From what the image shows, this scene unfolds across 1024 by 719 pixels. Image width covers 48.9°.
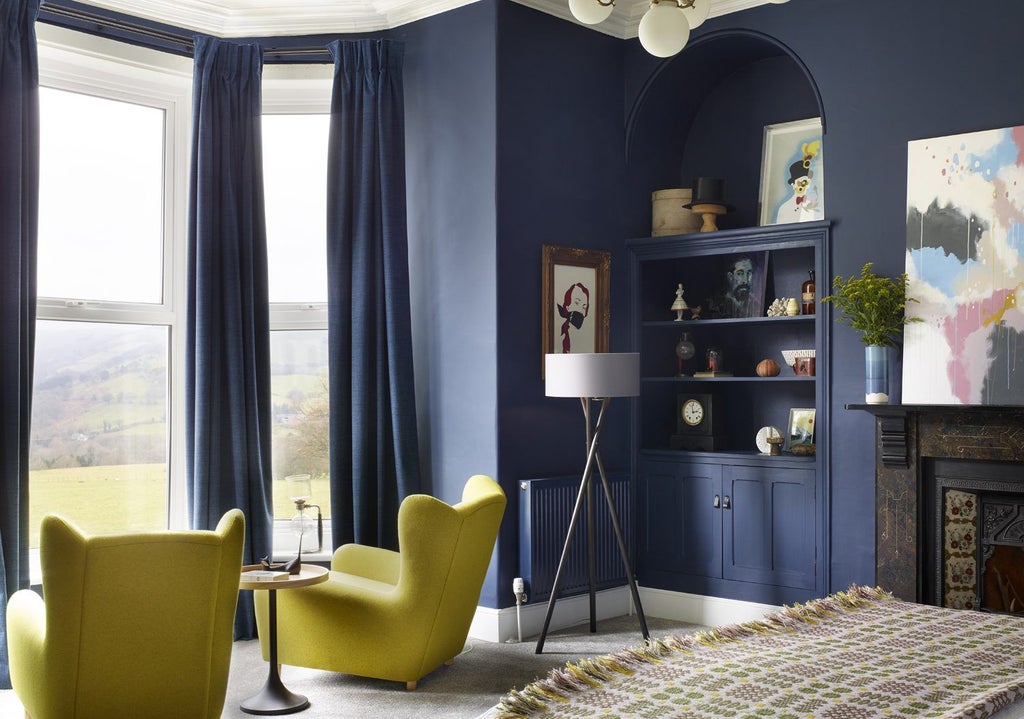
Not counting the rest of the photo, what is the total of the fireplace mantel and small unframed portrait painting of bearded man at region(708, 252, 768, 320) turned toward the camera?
2

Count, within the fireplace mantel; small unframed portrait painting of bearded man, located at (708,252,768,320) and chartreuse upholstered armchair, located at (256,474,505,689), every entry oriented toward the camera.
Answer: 2

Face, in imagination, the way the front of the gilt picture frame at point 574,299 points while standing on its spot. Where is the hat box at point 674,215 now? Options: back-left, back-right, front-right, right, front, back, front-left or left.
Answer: left

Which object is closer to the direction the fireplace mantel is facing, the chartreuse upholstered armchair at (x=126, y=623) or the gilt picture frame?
the chartreuse upholstered armchair

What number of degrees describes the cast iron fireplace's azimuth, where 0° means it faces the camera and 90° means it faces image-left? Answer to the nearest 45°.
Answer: approximately 0°

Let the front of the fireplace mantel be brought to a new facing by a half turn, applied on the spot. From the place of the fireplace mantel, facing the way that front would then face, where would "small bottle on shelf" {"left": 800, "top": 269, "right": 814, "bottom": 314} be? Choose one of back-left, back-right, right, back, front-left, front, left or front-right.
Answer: front-left
